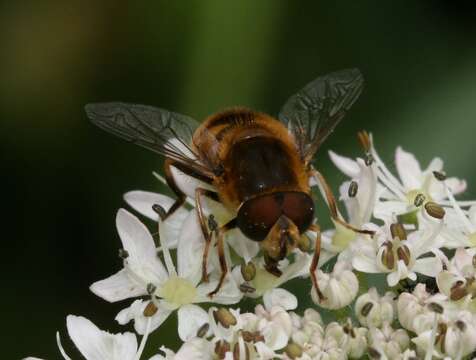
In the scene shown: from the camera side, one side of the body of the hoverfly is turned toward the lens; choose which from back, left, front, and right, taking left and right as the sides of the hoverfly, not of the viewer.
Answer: front

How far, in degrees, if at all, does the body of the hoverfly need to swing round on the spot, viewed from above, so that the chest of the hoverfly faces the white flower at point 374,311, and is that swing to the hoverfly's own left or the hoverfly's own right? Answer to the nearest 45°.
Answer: approximately 45° to the hoverfly's own left

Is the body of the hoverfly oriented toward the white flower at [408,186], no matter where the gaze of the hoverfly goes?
no

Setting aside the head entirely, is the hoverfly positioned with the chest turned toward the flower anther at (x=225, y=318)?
yes

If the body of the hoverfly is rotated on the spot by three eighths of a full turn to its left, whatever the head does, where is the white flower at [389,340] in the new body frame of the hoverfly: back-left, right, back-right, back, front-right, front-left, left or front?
right

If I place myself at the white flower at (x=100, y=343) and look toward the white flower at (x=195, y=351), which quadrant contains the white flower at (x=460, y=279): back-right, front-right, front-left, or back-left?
front-left

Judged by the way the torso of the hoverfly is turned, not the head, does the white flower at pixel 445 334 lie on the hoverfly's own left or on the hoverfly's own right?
on the hoverfly's own left

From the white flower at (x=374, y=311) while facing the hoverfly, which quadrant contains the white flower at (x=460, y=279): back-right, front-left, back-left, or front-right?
back-right

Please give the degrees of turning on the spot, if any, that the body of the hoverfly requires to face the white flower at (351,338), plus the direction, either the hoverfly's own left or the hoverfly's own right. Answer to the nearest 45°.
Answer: approximately 45° to the hoverfly's own left
